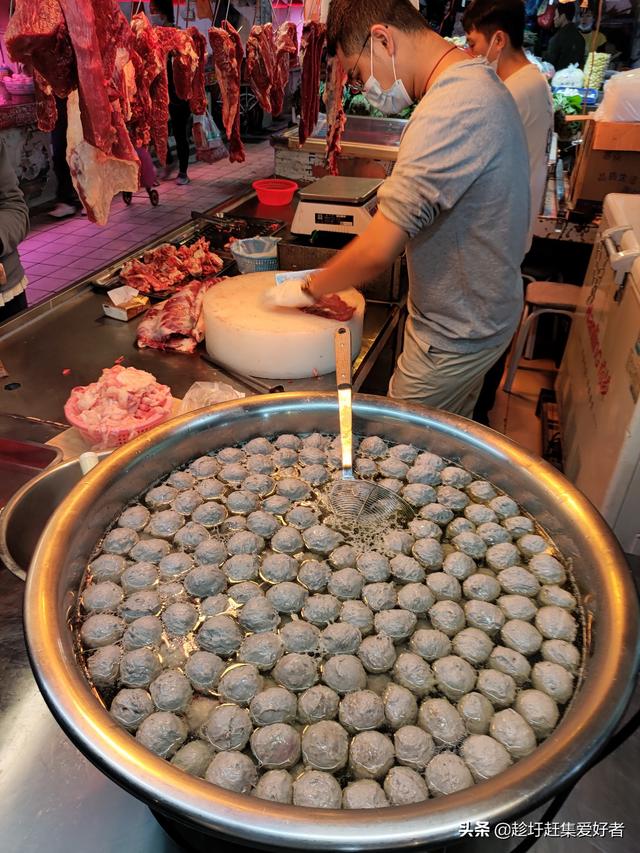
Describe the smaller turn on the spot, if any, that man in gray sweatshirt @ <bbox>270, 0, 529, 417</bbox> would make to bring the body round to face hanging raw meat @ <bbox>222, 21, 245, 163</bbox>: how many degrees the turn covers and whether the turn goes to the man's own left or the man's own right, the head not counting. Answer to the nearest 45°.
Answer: approximately 45° to the man's own right

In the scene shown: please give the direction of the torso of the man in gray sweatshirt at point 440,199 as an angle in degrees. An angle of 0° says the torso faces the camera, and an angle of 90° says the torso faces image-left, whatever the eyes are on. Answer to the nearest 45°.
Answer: approximately 90°

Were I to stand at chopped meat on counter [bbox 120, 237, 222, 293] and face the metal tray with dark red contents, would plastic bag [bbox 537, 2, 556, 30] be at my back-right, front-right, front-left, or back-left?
back-left

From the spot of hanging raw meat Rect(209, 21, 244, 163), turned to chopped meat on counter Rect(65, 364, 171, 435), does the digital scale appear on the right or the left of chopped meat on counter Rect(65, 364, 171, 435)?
left

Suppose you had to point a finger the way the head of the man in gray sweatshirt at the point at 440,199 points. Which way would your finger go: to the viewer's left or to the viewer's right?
to the viewer's left

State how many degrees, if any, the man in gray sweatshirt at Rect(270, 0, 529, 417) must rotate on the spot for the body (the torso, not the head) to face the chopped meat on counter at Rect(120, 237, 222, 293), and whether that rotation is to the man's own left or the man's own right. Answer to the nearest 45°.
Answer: approximately 45° to the man's own right

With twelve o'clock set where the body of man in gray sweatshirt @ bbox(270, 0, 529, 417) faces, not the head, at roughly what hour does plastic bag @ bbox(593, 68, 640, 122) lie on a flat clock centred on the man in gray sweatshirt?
The plastic bag is roughly at 4 o'clock from the man in gray sweatshirt.

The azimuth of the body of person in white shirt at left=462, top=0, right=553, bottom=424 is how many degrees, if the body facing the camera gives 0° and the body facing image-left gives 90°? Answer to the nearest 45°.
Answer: approximately 90°
